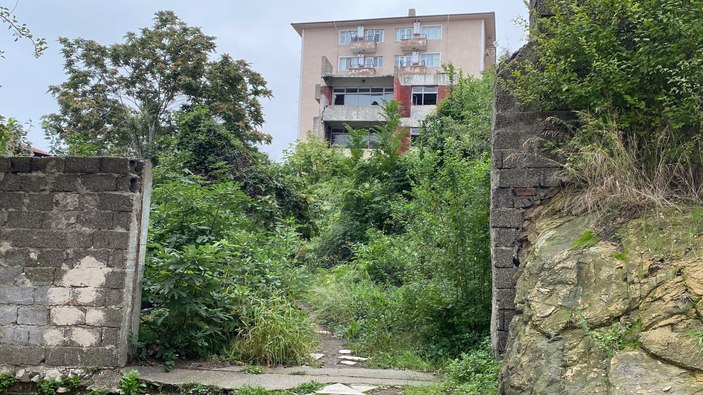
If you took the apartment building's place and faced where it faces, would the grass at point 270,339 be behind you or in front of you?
in front

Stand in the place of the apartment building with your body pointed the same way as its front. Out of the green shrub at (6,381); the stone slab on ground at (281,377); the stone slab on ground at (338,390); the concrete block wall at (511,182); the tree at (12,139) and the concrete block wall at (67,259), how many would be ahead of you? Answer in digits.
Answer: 6

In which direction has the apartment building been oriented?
toward the camera

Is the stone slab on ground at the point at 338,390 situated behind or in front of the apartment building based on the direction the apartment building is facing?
in front

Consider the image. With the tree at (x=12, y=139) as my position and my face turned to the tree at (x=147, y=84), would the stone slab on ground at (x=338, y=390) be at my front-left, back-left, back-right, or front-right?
back-right

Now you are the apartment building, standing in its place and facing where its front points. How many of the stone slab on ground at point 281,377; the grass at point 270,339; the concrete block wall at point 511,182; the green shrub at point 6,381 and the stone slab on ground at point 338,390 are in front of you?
5

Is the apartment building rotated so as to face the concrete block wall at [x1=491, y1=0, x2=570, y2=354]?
yes

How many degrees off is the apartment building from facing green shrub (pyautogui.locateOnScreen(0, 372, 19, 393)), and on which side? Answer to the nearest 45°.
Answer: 0° — it already faces it

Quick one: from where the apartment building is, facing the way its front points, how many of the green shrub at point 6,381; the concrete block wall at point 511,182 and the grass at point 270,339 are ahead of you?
3

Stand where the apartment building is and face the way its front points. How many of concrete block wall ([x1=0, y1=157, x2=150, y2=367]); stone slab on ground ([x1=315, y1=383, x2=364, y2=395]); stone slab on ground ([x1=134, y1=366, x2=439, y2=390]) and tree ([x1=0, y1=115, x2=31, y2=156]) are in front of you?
4

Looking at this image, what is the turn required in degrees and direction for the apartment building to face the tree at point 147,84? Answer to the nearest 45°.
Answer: approximately 45° to its right

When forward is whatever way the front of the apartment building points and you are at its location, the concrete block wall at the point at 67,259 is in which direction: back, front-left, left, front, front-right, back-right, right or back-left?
front
